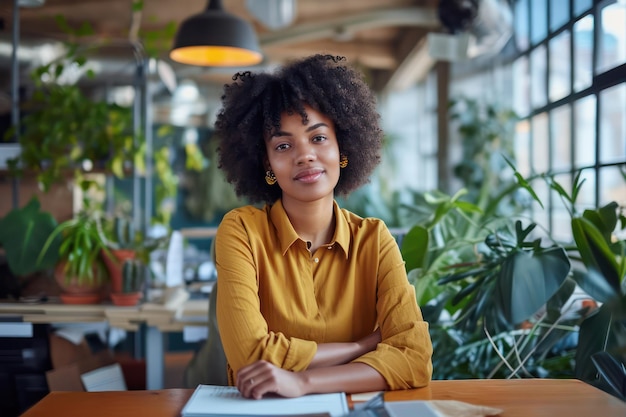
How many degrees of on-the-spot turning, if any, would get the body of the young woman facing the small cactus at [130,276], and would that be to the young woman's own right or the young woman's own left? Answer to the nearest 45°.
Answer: approximately 135° to the young woman's own right

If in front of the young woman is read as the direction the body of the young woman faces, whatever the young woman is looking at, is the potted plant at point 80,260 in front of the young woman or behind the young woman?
behind

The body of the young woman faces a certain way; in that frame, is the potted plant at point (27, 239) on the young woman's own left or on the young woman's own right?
on the young woman's own right

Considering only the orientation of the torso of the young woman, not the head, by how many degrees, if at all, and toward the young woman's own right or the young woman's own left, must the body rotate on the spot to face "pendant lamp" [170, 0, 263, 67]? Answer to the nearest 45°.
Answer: approximately 180°

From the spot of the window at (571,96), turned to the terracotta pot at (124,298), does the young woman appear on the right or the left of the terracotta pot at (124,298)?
left

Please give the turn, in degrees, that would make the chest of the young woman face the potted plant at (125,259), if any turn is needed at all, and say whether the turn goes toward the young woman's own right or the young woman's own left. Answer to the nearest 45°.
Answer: approximately 135° to the young woman's own right

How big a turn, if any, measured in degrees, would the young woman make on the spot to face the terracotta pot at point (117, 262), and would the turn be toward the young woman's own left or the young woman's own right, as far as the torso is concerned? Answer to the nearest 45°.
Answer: approximately 135° to the young woman's own right

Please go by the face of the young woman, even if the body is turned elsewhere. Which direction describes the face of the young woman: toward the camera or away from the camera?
toward the camera

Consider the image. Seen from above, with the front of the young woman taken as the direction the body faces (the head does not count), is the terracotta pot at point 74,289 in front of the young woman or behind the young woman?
behind

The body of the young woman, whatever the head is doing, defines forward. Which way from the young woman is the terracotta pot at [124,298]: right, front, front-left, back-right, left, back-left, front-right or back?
back-right

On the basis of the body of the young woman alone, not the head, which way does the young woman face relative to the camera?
toward the camera

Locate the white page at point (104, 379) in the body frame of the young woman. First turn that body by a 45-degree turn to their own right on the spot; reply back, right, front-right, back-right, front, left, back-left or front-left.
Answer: right
